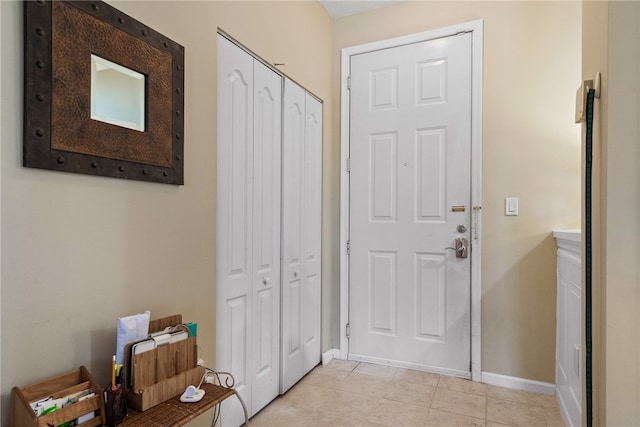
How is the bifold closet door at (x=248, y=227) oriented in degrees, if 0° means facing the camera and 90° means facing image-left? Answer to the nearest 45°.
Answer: approximately 315°

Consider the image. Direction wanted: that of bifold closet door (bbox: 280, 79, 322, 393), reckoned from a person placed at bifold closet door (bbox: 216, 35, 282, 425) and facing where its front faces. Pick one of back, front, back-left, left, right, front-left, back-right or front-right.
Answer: left

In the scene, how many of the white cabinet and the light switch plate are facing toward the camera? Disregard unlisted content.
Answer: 1

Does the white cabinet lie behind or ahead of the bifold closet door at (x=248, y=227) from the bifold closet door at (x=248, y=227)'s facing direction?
ahead

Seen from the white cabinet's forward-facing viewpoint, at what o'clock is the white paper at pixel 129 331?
The white paper is roughly at 10 o'clock from the white cabinet.

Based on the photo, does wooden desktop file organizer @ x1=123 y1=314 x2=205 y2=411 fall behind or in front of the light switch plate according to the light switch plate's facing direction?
in front

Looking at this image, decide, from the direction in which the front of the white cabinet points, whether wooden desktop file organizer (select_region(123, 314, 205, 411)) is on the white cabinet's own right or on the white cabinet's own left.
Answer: on the white cabinet's own left

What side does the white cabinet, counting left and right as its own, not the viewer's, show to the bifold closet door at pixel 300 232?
front

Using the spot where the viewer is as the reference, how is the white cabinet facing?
facing to the left of the viewer

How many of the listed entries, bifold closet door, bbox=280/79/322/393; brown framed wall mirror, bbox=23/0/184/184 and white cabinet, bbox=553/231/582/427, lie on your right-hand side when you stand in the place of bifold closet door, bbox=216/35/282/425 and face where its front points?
1

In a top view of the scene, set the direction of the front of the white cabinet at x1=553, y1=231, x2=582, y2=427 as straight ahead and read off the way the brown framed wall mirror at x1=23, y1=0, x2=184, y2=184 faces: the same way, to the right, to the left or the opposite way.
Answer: the opposite way

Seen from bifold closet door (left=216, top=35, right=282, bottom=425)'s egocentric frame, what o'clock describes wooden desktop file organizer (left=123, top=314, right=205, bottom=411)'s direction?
The wooden desktop file organizer is roughly at 2 o'clock from the bifold closet door.

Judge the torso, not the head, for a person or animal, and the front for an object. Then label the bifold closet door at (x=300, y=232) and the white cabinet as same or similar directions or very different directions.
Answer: very different directions

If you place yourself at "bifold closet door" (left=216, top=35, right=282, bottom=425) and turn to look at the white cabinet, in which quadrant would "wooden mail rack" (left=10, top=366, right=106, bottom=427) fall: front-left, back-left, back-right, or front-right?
back-right
